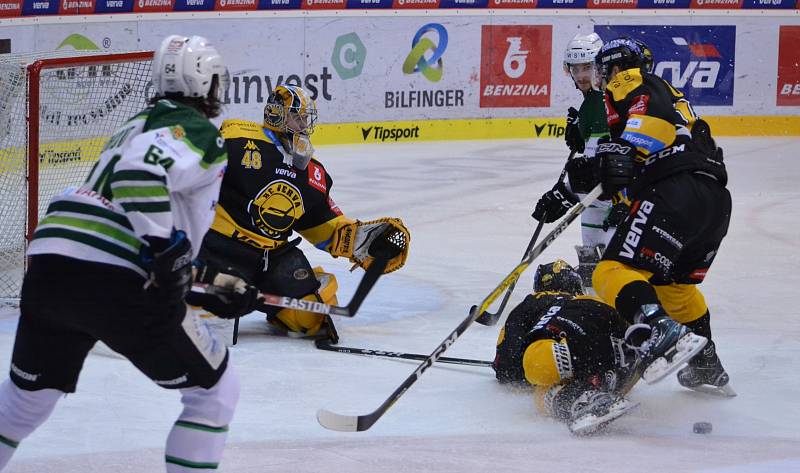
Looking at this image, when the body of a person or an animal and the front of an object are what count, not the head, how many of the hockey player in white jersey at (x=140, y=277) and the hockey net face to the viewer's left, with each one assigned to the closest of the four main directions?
0

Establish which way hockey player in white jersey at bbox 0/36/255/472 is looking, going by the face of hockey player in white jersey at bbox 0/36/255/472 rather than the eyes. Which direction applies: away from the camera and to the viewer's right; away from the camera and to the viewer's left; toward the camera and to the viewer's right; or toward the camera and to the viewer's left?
away from the camera and to the viewer's right

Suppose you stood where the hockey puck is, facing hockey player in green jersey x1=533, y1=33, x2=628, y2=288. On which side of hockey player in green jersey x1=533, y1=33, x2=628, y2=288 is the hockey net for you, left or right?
left

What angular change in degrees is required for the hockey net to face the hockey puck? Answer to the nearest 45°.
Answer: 0° — it already faces it

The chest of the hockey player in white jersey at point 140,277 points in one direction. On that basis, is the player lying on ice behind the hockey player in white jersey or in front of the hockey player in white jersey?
in front

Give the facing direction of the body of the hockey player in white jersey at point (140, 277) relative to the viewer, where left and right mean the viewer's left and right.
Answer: facing away from the viewer and to the right of the viewer

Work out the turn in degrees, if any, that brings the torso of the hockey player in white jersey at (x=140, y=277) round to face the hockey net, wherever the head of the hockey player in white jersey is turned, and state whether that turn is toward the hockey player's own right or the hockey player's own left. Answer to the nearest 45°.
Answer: approximately 45° to the hockey player's own left

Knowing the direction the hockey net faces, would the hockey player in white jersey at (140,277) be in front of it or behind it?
in front

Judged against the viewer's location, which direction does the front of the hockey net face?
facing the viewer and to the right of the viewer
